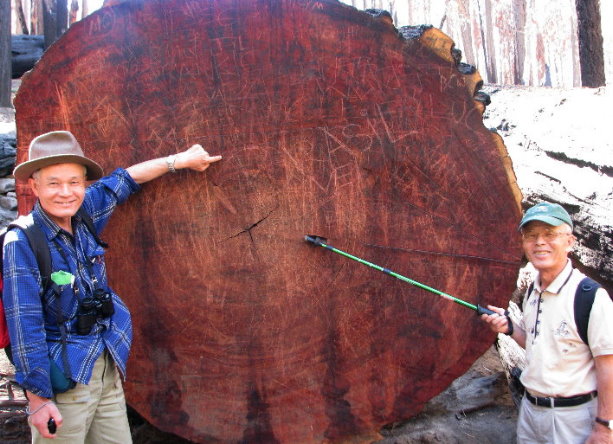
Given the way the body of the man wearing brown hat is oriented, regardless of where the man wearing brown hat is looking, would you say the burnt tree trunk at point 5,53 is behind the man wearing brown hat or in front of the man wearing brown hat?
behind

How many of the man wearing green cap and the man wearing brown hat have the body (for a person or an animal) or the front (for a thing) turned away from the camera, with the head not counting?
0

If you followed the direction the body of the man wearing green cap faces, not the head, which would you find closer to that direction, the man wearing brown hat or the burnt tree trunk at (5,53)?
the man wearing brown hat

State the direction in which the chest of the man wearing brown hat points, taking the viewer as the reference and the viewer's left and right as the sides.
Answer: facing the viewer and to the right of the viewer

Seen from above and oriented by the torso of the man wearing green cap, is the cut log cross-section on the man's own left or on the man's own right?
on the man's own right

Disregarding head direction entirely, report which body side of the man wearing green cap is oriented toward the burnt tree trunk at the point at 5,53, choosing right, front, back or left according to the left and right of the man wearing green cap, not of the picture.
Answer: right

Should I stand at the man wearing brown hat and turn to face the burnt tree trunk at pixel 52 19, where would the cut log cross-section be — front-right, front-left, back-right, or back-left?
front-right

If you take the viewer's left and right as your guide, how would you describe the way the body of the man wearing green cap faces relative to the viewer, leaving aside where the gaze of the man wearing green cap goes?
facing the viewer and to the left of the viewer
